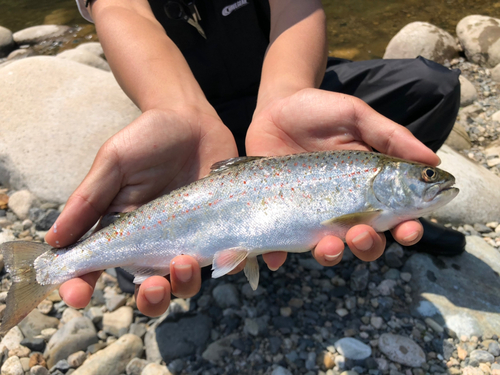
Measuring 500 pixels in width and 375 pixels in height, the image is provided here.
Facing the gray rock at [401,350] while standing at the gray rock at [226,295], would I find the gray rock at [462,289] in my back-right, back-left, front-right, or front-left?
front-left

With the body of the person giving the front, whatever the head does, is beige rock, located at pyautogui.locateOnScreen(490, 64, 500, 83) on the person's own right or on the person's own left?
on the person's own left

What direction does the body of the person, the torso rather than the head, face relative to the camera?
toward the camera

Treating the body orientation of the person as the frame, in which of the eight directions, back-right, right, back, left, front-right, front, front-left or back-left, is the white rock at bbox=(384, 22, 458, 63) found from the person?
back-left

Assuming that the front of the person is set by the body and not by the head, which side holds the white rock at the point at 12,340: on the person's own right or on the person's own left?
on the person's own right

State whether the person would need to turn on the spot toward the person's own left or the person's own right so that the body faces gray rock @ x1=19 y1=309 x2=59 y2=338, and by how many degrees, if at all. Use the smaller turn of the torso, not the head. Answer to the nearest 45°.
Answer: approximately 45° to the person's own right

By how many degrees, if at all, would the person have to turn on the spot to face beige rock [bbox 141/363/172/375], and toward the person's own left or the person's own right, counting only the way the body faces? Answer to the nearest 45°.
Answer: approximately 45° to the person's own right

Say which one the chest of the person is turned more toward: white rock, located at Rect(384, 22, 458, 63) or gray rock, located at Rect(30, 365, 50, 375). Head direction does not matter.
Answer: the gray rock

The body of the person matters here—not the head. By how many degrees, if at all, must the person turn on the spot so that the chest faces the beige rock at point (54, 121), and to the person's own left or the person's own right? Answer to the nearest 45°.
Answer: approximately 135° to the person's own right

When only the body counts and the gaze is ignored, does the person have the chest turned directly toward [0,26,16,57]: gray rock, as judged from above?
no

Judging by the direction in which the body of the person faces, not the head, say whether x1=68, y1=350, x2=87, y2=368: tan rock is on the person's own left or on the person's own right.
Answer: on the person's own right

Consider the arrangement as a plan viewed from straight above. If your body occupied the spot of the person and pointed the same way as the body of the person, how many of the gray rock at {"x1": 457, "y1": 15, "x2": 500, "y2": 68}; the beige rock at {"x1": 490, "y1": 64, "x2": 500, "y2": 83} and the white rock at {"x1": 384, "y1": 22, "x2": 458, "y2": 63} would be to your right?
0

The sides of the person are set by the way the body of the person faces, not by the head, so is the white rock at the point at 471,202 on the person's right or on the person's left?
on the person's left
